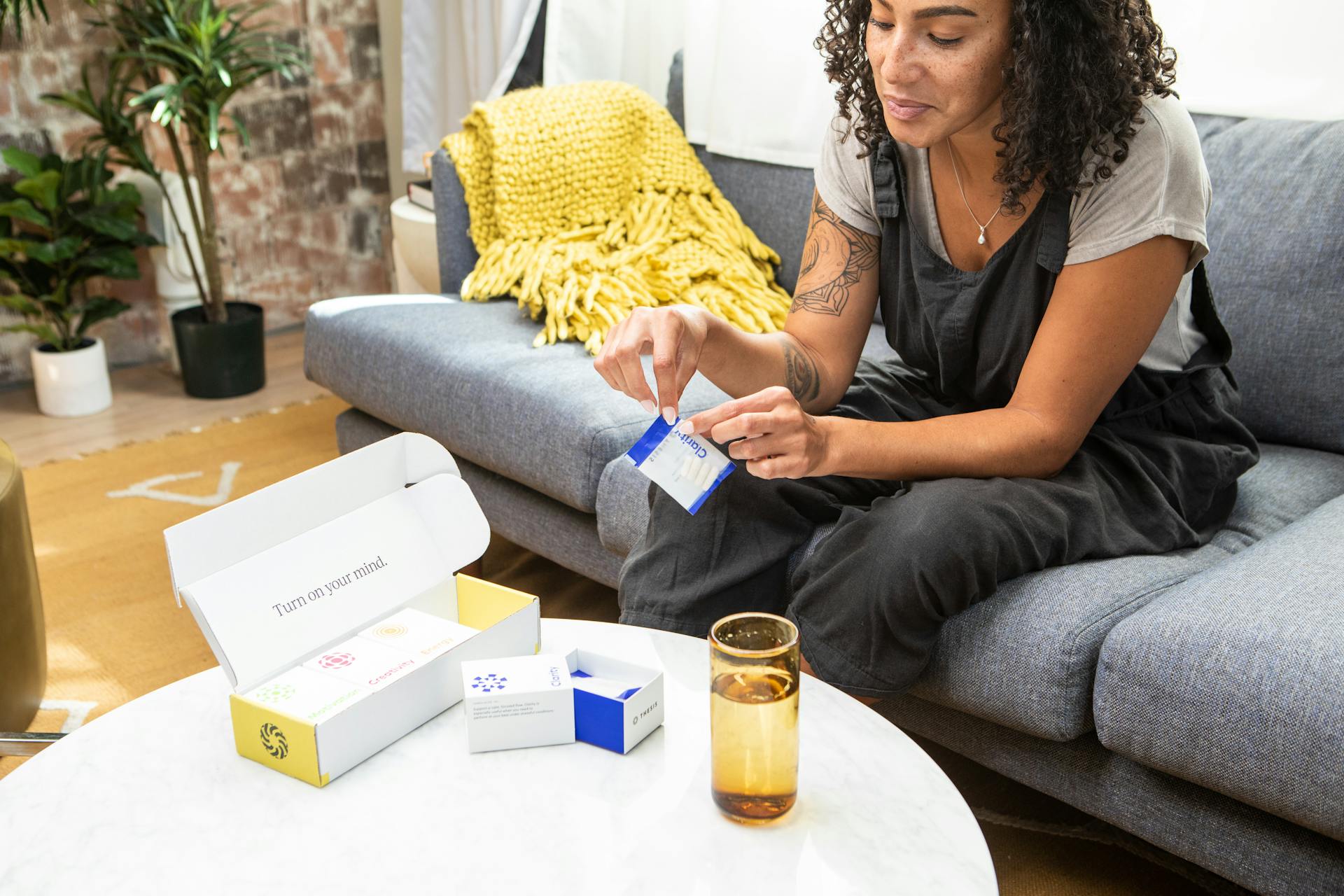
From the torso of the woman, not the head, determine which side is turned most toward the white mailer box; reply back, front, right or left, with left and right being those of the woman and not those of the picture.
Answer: front

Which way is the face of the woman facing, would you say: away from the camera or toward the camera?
toward the camera

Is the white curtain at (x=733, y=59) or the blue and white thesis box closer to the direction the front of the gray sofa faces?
the blue and white thesis box

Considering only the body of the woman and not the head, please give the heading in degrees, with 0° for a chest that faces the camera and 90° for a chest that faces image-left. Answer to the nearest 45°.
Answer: approximately 45°

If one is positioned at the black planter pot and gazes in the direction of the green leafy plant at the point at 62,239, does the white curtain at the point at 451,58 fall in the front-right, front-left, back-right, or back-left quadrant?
back-right

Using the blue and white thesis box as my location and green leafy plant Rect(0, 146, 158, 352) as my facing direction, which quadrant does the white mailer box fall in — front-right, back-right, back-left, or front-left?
front-left

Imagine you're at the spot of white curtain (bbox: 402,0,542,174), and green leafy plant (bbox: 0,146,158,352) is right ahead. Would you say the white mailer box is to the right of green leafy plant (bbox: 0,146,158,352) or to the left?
left

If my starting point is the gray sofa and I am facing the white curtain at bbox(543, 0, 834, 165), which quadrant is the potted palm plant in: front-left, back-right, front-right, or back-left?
front-left

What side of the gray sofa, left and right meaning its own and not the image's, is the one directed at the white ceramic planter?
right

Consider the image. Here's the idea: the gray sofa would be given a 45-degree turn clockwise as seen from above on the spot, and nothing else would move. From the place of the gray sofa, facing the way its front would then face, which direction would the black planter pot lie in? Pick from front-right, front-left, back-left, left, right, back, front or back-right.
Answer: front-right

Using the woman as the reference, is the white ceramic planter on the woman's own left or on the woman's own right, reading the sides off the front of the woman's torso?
on the woman's own right

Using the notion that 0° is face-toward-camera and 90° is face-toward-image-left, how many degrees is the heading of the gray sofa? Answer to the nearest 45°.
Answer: approximately 45°

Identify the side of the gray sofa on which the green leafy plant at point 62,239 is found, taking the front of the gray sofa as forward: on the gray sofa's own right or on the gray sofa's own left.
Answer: on the gray sofa's own right
